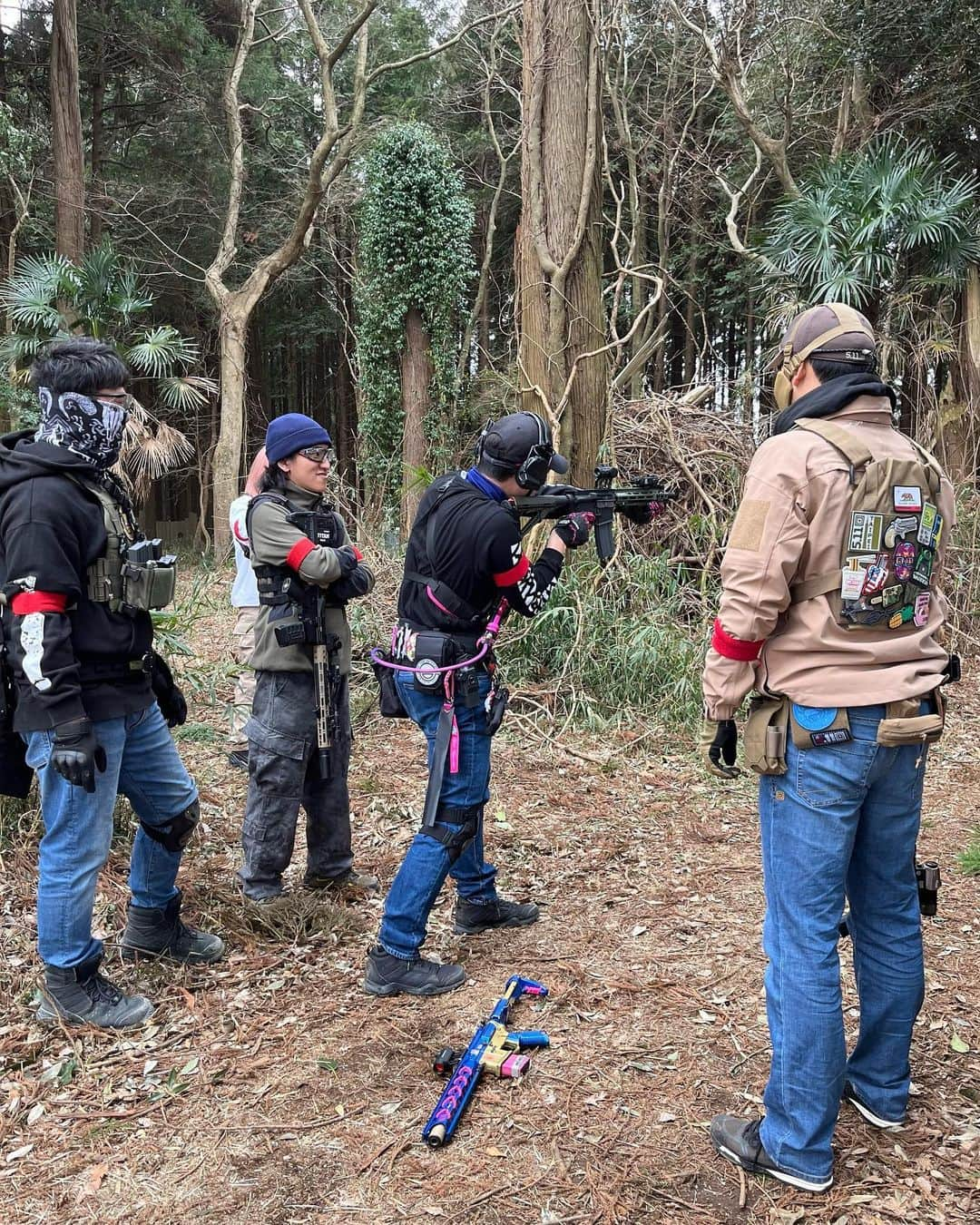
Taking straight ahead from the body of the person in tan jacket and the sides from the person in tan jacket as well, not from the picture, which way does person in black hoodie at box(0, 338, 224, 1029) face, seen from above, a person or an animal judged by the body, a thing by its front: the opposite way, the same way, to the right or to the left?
to the right

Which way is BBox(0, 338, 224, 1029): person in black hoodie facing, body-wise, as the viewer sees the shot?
to the viewer's right

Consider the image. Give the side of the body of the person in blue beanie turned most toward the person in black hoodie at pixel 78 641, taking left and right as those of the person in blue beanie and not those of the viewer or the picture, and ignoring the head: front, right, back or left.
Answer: right

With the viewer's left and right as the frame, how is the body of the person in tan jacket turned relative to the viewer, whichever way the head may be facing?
facing away from the viewer and to the left of the viewer

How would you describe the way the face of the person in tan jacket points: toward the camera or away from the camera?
away from the camera

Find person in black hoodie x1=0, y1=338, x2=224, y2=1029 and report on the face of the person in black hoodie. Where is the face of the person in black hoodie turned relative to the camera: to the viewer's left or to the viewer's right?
to the viewer's right

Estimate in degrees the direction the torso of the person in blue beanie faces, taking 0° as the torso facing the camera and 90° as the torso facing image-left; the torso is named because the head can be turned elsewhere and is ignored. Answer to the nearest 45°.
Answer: approximately 315°

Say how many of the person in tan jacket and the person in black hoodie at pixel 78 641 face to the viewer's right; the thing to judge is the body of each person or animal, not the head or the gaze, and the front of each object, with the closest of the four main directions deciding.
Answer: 1

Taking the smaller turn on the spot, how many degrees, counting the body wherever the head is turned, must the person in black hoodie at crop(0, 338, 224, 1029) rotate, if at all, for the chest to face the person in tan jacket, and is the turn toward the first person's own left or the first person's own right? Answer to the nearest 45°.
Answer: approximately 45° to the first person's own right
